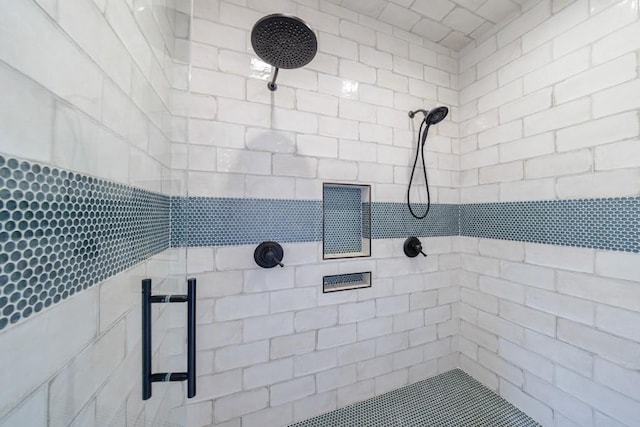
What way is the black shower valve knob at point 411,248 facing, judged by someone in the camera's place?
facing the viewer and to the right of the viewer

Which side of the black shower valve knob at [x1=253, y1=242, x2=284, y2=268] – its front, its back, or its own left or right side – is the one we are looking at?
front

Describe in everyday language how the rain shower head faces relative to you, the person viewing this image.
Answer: facing the viewer

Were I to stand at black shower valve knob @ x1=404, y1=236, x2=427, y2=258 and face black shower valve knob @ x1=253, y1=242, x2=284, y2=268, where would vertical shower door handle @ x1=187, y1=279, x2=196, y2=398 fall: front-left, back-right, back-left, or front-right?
front-left

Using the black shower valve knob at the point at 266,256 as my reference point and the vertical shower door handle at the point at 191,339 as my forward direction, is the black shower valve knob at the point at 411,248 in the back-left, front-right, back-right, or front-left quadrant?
back-left

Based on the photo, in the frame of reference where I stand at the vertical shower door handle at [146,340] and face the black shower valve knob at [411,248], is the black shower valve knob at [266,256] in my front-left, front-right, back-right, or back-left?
front-left

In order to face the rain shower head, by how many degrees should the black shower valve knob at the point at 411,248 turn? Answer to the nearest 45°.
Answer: approximately 90° to its right

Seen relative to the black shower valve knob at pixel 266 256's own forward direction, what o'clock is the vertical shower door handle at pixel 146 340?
The vertical shower door handle is roughly at 1 o'clock from the black shower valve knob.

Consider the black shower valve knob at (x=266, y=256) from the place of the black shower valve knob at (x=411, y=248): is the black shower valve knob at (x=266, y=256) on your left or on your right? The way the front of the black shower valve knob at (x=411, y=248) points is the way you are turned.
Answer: on your right

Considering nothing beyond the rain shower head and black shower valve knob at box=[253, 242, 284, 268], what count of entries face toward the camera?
2

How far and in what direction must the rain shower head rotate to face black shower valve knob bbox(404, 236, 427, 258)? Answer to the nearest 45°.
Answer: approximately 135° to its left
